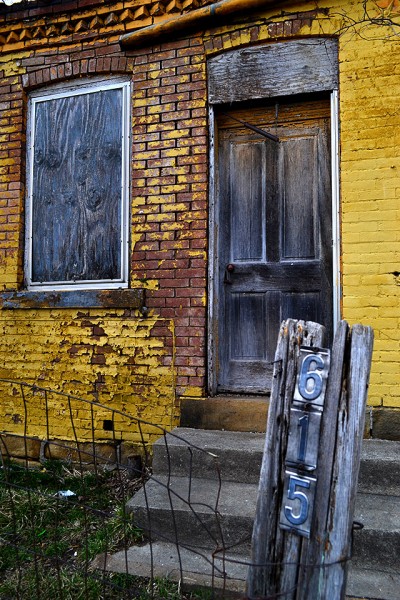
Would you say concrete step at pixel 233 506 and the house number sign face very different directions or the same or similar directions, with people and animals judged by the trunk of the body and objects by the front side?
same or similar directions

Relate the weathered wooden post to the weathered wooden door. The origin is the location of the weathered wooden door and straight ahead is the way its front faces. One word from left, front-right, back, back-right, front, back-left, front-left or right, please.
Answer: front

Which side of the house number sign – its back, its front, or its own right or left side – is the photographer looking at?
front

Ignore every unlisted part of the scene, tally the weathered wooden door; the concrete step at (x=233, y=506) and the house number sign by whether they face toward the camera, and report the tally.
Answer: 3

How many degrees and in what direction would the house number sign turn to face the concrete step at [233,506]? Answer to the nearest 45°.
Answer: approximately 180°

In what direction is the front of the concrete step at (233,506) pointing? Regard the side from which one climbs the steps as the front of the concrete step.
toward the camera

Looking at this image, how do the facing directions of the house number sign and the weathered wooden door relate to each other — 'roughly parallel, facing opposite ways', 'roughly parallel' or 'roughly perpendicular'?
roughly parallel

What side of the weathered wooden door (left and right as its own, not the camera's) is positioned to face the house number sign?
front

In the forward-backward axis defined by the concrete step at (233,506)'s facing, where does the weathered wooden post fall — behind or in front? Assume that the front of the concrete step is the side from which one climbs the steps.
in front

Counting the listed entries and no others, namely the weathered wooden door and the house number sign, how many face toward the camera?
2

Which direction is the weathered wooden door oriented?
toward the camera
